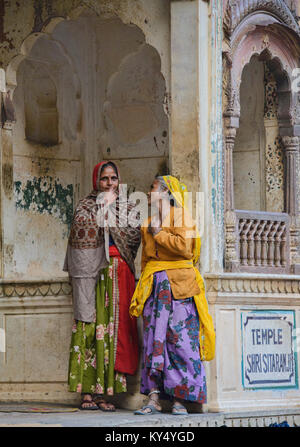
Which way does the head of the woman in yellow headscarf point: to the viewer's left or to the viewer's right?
to the viewer's left

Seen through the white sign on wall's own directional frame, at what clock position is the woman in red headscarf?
The woman in red headscarf is roughly at 2 o'clock from the white sign on wall.

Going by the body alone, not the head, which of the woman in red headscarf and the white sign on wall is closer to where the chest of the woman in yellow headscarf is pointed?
the woman in red headscarf

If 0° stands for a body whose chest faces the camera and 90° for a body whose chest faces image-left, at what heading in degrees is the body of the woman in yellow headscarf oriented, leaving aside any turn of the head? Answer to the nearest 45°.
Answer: approximately 45°

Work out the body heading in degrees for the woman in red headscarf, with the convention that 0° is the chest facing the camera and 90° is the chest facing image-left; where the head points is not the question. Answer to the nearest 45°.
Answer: approximately 315°

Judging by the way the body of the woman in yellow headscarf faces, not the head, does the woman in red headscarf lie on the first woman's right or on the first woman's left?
on the first woman's right

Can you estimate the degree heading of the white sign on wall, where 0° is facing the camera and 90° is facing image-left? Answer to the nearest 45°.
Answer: approximately 0°

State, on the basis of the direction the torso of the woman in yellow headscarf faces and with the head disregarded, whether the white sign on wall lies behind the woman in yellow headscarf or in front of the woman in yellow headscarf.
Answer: behind
